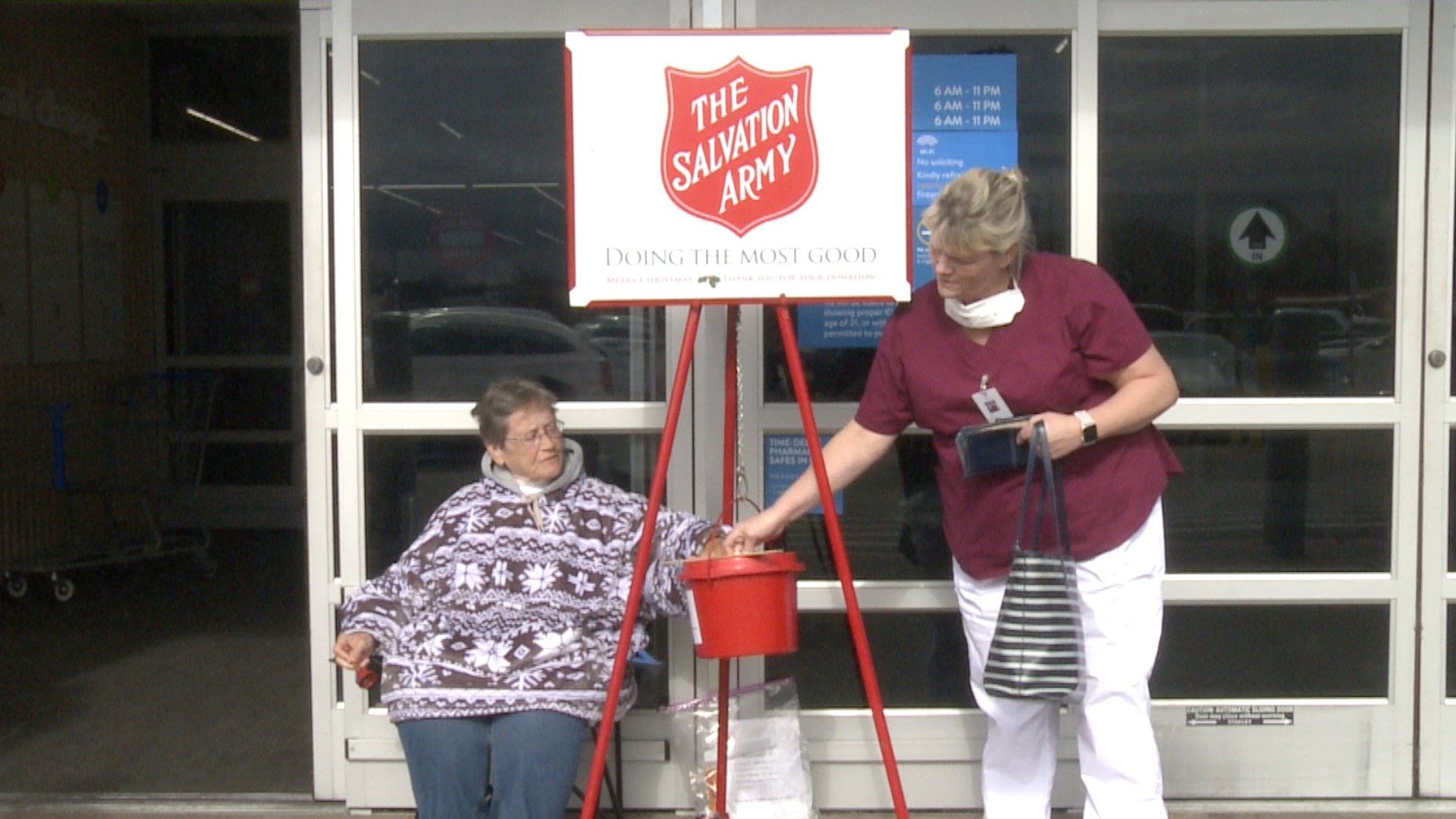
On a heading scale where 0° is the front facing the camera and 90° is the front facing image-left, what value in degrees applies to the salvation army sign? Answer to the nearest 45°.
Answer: approximately 0°

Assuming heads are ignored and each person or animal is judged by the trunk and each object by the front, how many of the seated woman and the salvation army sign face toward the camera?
2

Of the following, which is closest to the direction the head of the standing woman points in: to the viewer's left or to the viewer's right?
to the viewer's left

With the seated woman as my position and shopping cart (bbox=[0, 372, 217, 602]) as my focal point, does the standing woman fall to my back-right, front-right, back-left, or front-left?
back-right

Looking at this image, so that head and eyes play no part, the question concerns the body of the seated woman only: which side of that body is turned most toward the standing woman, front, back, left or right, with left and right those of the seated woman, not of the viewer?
left

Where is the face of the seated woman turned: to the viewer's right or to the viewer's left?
to the viewer's right

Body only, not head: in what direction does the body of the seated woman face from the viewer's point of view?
toward the camera

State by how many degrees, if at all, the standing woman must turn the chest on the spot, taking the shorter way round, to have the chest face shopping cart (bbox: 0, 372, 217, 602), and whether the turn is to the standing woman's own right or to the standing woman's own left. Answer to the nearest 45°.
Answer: approximately 90° to the standing woman's own right

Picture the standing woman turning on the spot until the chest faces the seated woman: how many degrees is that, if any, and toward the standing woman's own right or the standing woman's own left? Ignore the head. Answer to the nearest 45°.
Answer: approximately 45° to the standing woman's own right

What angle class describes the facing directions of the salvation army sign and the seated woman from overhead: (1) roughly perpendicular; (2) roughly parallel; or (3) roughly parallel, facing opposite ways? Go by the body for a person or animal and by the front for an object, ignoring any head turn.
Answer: roughly parallel
